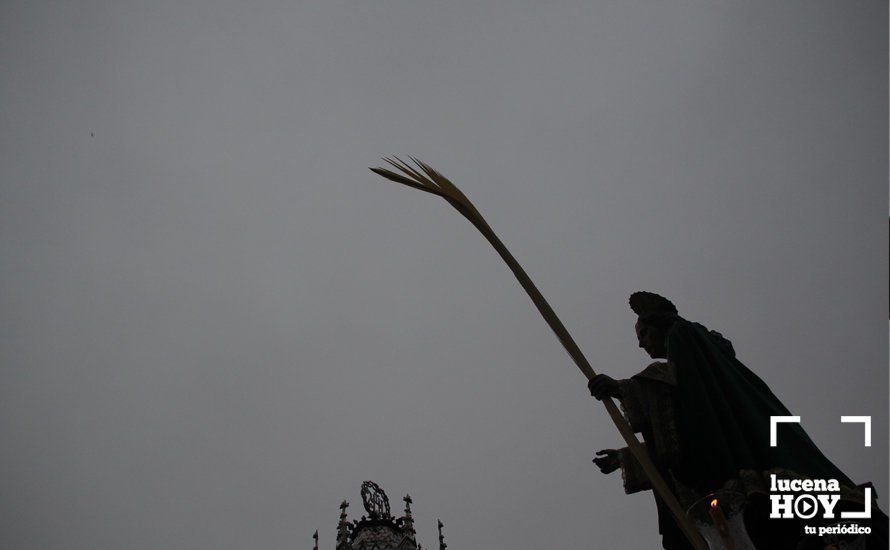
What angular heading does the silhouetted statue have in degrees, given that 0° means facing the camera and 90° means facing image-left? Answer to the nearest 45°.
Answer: approximately 90°
